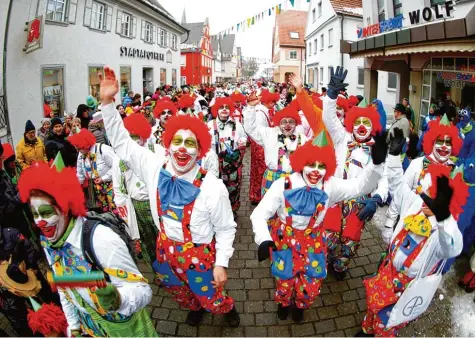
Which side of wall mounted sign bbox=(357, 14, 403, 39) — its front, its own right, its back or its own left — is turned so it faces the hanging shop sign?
front

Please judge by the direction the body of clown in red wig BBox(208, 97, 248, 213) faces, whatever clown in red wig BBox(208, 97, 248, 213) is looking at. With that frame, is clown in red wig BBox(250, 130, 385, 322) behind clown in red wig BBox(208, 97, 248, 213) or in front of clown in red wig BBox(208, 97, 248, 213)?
in front

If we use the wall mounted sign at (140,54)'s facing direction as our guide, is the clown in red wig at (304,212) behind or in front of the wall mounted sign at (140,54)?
in front

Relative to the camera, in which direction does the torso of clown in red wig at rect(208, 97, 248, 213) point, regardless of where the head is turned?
toward the camera

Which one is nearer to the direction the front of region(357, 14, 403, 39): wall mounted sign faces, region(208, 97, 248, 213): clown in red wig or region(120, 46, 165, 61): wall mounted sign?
the clown in red wig

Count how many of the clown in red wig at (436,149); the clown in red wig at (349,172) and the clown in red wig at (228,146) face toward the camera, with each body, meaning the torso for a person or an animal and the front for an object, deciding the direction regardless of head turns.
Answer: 3

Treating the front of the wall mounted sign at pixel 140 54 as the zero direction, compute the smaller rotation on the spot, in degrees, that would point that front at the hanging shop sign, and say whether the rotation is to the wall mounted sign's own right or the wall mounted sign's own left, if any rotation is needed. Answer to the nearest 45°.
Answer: approximately 45° to the wall mounted sign's own right

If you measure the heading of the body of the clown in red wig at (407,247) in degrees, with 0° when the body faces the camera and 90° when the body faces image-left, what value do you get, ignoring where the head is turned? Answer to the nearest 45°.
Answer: approximately 45°

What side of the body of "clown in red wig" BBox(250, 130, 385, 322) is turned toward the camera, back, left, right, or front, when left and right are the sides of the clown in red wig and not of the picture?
front

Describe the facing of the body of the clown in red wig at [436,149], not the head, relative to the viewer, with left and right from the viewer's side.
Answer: facing the viewer
